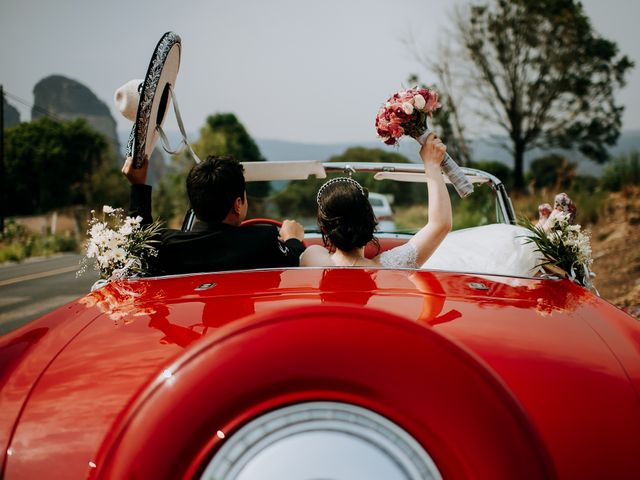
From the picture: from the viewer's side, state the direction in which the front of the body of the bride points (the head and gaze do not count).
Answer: away from the camera

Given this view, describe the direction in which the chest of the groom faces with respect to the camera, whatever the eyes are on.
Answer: away from the camera

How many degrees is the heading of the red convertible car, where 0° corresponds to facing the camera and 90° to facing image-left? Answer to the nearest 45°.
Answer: approximately 180°

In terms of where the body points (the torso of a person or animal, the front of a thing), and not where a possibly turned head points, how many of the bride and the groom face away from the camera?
2

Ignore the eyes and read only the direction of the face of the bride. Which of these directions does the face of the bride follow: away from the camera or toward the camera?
away from the camera
